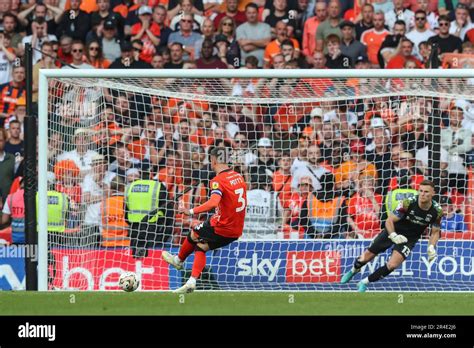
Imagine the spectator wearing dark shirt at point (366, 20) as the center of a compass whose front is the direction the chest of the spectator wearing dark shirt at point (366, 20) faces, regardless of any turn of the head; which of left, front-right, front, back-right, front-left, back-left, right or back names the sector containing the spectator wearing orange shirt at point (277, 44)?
right

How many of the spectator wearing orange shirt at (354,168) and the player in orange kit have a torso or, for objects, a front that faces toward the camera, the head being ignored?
1

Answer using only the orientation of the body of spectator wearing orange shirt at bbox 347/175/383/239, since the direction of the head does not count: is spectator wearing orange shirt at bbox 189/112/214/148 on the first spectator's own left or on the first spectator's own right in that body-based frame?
on the first spectator's own right

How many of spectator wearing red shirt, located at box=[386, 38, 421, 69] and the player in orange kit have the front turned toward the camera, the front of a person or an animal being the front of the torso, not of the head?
1

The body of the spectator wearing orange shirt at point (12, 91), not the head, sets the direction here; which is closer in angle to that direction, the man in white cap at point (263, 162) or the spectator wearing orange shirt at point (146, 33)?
the man in white cap

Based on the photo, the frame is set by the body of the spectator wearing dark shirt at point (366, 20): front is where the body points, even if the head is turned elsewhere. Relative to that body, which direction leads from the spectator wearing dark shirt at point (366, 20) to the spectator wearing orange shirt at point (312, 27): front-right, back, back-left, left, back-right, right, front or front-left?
right

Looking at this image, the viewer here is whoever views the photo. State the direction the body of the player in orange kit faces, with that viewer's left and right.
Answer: facing away from the viewer and to the left of the viewer
